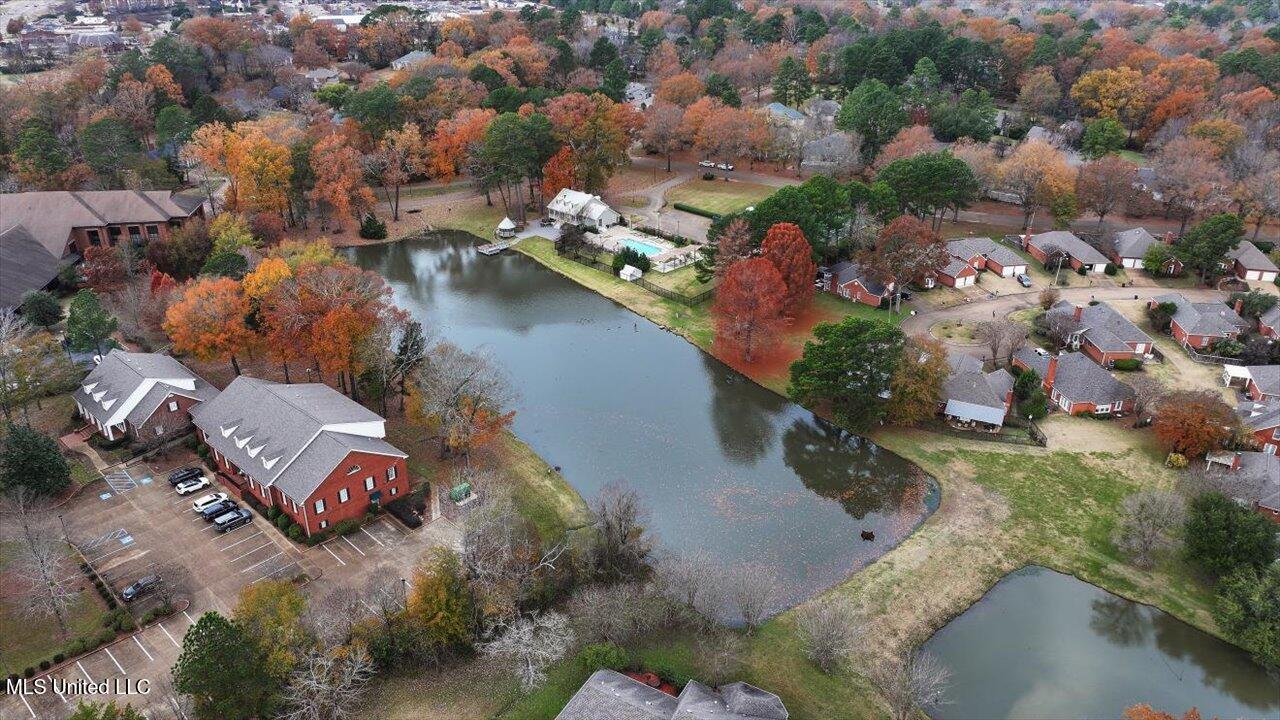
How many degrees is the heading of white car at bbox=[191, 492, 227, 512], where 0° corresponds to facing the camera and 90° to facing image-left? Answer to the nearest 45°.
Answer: approximately 225°

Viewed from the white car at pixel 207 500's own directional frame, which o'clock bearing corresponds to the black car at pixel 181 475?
The black car is roughly at 10 o'clock from the white car.

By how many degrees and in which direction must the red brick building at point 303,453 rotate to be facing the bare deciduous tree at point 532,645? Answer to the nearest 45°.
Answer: approximately 90° to its left

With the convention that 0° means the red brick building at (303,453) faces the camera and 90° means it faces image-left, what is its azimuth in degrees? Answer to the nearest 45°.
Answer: approximately 45°

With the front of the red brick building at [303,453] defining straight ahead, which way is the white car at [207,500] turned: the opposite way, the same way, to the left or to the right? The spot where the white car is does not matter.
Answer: the opposite way

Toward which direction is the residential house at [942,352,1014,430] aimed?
away from the camera
